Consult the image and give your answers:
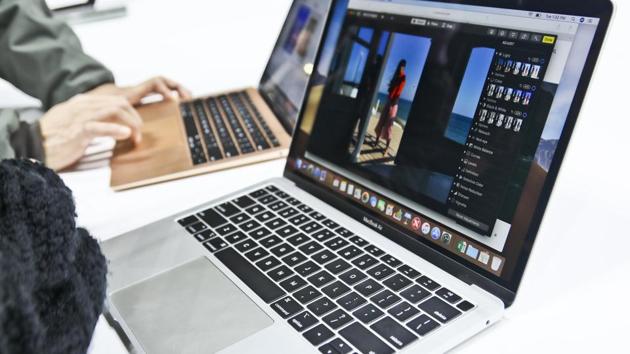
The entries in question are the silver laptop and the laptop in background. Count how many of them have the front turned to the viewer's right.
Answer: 0

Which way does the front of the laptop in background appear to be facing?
to the viewer's left

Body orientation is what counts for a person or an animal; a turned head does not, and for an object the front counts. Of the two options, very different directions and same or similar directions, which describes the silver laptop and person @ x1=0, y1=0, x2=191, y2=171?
very different directions

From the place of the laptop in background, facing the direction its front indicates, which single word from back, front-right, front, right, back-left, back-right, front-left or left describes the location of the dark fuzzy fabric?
left

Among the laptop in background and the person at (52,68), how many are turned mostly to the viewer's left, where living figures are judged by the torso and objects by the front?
1

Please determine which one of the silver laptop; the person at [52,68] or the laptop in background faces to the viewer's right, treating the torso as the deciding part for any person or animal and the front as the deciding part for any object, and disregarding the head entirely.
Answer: the person

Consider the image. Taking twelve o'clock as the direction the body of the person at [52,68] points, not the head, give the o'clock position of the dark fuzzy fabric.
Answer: The dark fuzzy fabric is roughly at 3 o'clock from the person.

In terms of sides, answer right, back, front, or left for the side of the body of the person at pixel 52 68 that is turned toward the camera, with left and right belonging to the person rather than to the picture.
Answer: right

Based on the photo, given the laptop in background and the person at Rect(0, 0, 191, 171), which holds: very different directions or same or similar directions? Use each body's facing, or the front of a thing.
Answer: very different directions
